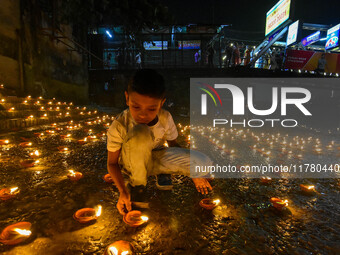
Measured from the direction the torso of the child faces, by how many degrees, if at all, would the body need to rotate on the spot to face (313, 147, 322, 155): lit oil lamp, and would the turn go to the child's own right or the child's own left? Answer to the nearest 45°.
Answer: approximately 135° to the child's own left

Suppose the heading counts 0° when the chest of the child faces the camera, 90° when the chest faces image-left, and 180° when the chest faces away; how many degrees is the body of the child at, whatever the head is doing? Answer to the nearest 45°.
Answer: approximately 0°

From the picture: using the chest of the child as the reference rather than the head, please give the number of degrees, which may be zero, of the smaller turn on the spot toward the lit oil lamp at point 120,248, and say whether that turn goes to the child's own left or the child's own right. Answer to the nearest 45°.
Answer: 0° — they already face it

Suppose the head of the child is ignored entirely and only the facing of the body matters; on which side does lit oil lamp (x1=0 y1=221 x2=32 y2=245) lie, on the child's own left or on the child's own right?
on the child's own right

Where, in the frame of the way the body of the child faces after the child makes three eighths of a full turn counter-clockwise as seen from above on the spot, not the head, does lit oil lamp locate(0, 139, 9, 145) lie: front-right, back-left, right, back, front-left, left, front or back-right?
left
